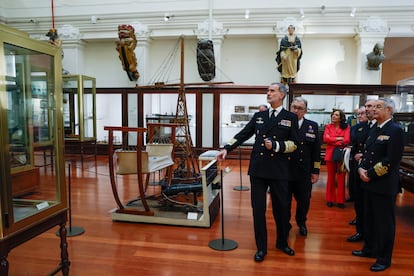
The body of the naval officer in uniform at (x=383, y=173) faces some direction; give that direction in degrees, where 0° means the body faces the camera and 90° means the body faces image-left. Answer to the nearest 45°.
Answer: approximately 45°

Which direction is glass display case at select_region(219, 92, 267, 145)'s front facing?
toward the camera

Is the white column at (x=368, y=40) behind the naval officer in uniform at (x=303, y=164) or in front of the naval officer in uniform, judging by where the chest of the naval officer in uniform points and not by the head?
behind

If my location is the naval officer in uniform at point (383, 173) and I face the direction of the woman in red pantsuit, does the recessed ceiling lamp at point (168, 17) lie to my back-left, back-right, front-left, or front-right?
front-left

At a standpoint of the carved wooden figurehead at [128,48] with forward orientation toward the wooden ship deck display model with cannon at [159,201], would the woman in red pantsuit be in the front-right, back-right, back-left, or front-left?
front-left

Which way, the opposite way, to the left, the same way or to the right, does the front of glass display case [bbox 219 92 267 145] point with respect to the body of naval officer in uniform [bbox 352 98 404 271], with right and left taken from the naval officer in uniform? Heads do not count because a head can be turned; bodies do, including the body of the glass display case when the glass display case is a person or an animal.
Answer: to the left

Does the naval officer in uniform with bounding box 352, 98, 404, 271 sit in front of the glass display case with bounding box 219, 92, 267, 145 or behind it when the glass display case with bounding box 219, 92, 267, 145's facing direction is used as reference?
in front

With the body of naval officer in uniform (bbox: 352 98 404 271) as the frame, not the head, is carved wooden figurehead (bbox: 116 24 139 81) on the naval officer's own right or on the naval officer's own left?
on the naval officer's own right

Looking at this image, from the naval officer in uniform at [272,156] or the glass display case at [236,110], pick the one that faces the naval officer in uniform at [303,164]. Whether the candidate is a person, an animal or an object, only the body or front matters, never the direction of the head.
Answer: the glass display case

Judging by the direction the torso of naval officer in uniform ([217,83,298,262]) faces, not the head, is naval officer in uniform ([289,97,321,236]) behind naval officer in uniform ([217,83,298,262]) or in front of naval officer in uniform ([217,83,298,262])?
behind

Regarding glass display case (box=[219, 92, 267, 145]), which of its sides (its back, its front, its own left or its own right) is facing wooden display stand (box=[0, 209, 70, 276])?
front

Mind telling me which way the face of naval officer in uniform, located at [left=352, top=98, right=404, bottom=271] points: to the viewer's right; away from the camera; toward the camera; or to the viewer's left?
to the viewer's left

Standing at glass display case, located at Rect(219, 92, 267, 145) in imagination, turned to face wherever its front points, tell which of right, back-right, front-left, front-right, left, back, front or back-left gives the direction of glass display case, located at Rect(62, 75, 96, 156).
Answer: right

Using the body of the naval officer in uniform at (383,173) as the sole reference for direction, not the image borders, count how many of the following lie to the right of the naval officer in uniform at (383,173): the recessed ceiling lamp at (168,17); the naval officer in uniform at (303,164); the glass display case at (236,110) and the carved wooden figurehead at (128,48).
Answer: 4

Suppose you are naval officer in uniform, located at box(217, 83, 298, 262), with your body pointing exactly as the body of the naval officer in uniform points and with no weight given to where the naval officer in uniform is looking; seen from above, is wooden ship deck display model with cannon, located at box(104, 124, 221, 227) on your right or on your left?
on your right

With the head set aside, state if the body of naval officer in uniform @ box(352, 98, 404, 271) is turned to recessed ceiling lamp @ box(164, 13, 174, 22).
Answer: no
